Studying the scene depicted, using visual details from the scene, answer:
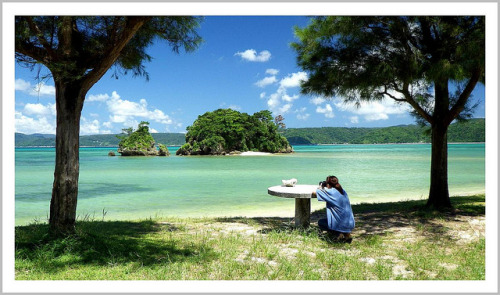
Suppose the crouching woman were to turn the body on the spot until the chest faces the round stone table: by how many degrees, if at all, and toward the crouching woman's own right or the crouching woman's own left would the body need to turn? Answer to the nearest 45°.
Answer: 0° — they already face it

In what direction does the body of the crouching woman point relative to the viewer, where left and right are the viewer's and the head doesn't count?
facing away from the viewer and to the left of the viewer

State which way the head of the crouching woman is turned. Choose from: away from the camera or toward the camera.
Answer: away from the camera
